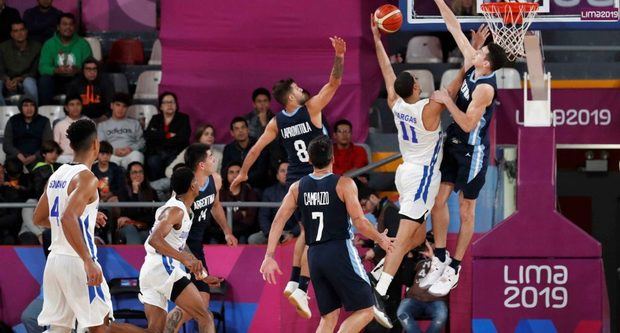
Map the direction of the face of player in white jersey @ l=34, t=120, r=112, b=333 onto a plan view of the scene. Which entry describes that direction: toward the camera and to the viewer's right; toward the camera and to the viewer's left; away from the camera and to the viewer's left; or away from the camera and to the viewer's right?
away from the camera and to the viewer's right

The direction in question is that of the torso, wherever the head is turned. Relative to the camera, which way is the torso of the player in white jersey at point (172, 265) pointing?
to the viewer's right

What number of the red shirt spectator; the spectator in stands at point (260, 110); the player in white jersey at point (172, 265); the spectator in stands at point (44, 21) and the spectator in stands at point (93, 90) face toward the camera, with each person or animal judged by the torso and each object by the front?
4

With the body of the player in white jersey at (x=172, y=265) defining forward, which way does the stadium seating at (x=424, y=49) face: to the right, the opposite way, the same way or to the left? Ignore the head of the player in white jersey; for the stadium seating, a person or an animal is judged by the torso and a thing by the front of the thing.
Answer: to the right

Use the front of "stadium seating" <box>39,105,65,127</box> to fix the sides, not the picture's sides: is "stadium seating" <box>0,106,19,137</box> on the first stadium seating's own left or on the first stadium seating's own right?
on the first stadium seating's own right

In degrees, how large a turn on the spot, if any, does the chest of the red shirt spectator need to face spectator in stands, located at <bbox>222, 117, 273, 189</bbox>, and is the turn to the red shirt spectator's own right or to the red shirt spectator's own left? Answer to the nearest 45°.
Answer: approximately 90° to the red shirt spectator's own right

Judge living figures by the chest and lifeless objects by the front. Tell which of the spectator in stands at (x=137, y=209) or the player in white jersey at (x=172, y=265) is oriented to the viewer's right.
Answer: the player in white jersey
